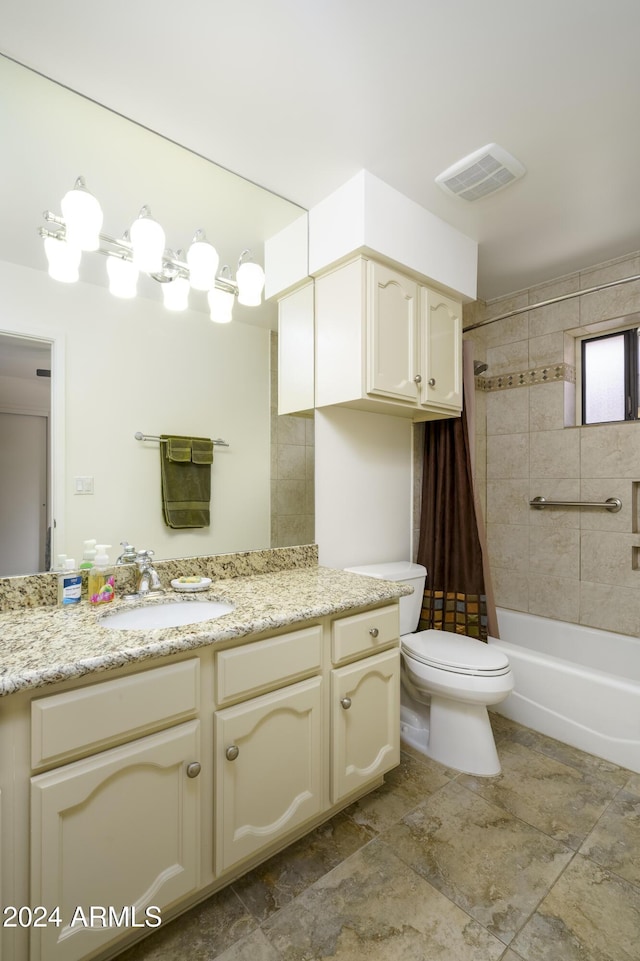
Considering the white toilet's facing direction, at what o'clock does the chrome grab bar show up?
The chrome grab bar is roughly at 9 o'clock from the white toilet.

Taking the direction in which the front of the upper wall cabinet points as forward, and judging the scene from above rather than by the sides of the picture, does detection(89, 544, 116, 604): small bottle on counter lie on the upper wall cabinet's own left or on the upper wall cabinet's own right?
on the upper wall cabinet's own right

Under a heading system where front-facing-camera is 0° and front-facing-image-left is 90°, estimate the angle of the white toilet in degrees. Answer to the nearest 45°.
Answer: approximately 315°

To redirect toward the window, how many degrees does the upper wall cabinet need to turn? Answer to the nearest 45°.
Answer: approximately 90° to its left

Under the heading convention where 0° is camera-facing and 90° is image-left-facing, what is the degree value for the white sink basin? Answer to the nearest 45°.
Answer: approximately 315°

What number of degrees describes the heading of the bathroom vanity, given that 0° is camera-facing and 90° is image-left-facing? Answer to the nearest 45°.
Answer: approximately 315°
